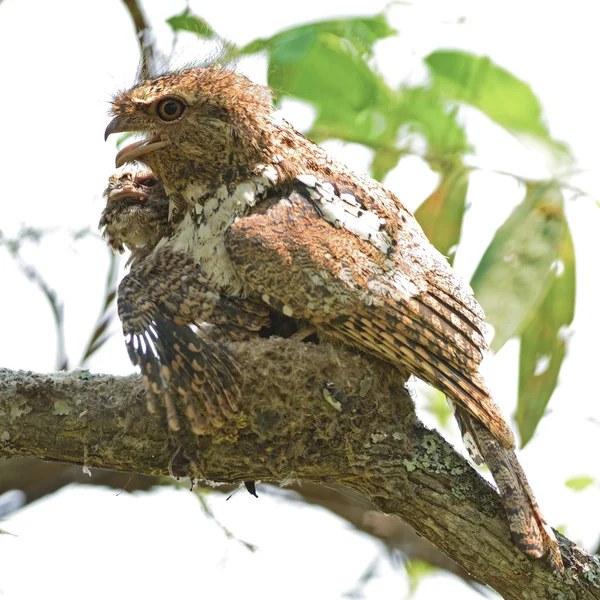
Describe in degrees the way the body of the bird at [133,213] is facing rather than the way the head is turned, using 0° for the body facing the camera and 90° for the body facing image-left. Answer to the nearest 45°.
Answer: approximately 45°

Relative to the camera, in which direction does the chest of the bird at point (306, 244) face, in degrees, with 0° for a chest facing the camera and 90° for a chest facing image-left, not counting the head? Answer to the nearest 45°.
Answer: approximately 90°

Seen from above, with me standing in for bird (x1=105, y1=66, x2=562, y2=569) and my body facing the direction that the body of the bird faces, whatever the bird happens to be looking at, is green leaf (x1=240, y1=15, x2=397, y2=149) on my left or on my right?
on my right

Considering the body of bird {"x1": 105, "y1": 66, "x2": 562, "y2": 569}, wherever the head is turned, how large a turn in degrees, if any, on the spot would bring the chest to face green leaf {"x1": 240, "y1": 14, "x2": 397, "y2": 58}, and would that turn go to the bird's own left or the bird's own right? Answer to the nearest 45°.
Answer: approximately 90° to the bird's own right

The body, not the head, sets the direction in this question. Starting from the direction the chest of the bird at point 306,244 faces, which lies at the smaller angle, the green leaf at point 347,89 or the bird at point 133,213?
the bird

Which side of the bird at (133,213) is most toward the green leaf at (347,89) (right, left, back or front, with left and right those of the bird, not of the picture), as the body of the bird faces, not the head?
back
